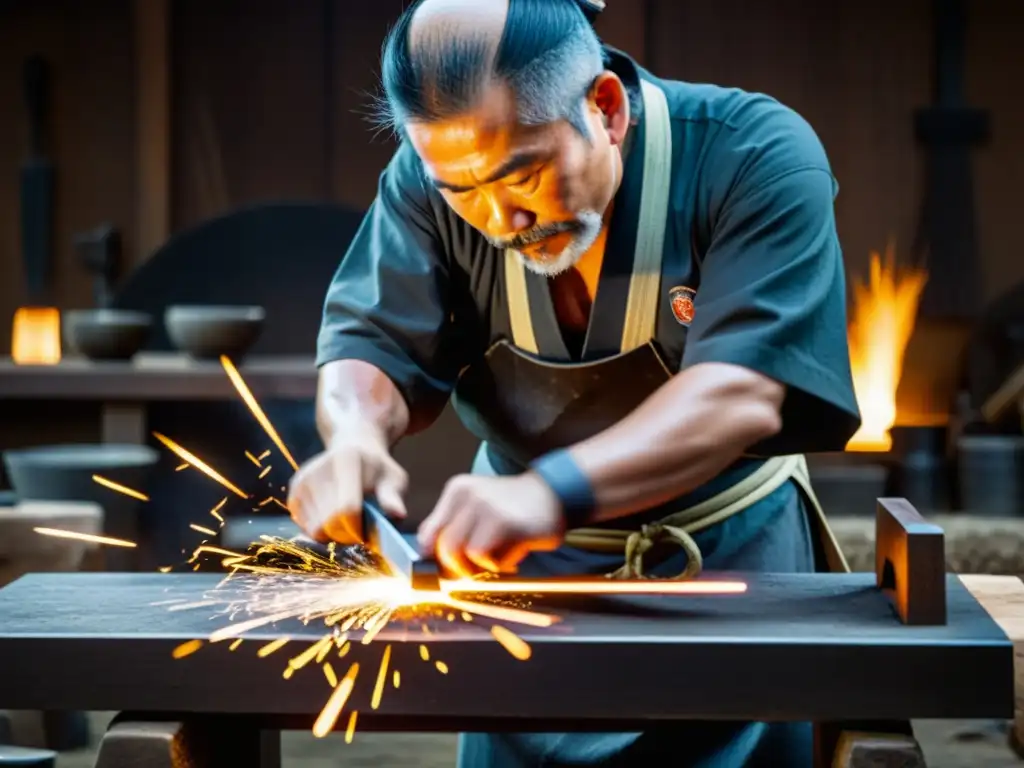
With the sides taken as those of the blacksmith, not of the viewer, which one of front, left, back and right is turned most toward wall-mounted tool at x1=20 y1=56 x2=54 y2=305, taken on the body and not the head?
right

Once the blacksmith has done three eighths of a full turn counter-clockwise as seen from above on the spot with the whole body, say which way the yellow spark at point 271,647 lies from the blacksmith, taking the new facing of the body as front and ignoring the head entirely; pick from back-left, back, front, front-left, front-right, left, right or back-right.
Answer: back-right

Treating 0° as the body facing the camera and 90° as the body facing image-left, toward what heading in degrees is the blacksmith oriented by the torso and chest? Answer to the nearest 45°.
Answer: approximately 45°

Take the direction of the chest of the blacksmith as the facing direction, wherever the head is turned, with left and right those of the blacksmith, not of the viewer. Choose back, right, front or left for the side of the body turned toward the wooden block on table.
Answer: left

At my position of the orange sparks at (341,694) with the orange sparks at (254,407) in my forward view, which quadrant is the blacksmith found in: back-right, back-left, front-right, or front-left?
front-right

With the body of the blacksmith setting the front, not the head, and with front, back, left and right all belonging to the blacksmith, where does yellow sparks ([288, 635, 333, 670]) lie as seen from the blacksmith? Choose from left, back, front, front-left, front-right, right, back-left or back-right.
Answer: front

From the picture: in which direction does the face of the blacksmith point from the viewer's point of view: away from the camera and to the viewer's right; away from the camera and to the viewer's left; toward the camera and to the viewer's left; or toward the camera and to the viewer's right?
toward the camera and to the viewer's left
